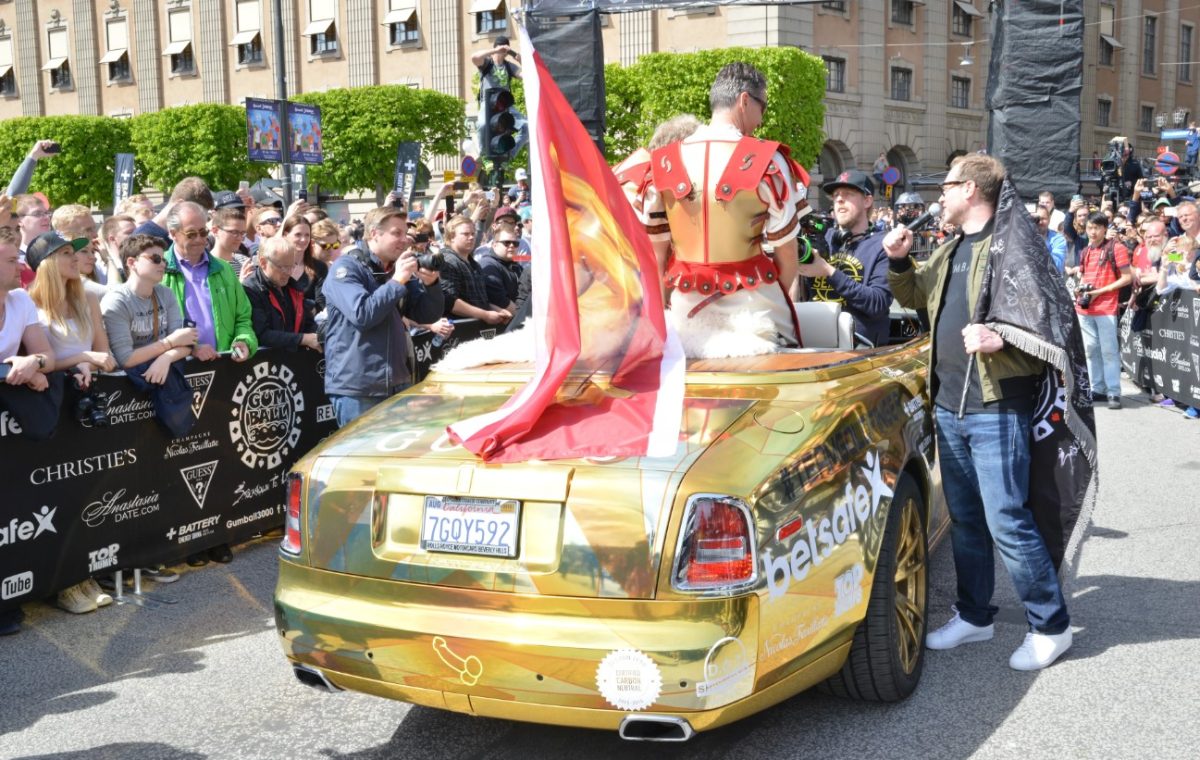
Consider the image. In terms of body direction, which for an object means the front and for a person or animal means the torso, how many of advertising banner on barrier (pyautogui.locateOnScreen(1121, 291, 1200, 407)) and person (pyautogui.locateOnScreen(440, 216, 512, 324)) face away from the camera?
0

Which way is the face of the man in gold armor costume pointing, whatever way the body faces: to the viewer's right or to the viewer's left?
to the viewer's right

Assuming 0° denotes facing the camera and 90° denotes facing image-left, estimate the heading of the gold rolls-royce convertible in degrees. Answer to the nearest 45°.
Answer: approximately 225°

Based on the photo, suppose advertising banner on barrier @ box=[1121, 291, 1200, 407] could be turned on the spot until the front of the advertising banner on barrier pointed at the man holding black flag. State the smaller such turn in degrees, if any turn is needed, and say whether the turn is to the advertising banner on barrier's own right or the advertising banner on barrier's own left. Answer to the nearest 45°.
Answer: approximately 45° to the advertising banner on barrier's own left

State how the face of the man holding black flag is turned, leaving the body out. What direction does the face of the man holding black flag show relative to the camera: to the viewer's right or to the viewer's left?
to the viewer's left

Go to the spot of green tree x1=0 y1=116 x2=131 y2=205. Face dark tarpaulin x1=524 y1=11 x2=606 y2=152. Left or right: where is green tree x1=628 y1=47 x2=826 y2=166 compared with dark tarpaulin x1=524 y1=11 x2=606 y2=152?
left

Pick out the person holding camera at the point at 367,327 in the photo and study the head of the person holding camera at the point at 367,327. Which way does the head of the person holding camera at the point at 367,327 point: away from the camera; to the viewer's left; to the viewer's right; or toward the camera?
to the viewer's right

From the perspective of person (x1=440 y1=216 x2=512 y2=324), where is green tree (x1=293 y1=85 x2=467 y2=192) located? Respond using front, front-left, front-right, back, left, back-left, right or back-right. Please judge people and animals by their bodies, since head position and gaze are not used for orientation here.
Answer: back-left

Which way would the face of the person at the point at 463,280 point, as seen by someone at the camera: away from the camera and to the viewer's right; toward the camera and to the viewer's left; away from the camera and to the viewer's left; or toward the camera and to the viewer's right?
toward the camera and to the viewer's right

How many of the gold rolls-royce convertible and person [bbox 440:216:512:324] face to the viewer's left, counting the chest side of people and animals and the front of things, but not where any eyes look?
0
